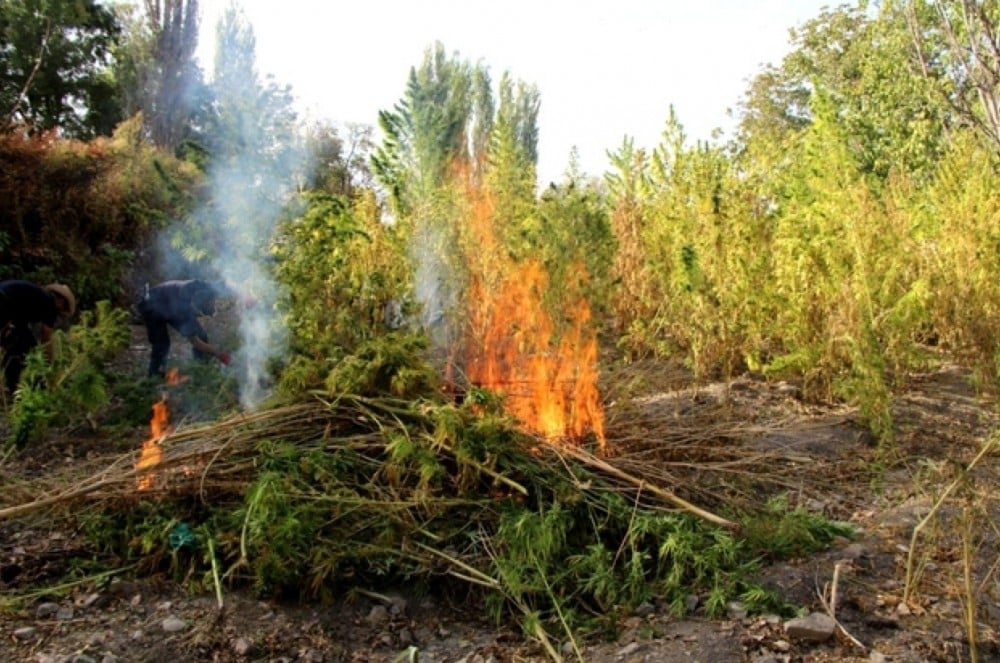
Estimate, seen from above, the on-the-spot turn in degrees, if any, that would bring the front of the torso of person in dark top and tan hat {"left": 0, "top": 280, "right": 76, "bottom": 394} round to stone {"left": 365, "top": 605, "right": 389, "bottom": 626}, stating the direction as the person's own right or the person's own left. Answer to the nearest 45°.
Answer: approximately 90° to the person's own right

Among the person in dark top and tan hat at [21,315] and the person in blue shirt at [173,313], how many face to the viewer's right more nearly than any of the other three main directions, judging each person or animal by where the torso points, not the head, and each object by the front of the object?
2

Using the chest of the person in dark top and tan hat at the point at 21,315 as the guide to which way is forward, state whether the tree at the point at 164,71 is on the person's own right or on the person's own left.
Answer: on the person's own left

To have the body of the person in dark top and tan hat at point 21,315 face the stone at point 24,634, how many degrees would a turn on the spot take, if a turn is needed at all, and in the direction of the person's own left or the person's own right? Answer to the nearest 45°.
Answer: approximately 90° to the person's own right

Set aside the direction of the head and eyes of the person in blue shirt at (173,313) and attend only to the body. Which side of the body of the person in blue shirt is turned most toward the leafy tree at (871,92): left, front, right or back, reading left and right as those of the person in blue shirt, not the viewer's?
front

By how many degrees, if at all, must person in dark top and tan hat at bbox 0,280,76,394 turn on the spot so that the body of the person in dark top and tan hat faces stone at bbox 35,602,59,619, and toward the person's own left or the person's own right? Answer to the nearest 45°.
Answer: approximately 90° to the person's own right

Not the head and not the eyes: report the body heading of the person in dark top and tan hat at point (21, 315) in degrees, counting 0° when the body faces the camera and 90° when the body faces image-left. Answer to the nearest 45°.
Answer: approximately 270°

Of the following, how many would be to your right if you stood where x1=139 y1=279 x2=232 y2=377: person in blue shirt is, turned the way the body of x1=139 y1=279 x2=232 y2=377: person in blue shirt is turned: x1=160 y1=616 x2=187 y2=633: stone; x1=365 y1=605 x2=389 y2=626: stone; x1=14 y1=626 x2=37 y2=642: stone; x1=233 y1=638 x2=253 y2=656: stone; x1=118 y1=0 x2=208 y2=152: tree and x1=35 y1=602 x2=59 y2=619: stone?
5

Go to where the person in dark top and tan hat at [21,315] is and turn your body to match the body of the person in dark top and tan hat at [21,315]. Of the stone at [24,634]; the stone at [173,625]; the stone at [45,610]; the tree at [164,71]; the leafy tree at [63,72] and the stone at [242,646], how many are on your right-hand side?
4

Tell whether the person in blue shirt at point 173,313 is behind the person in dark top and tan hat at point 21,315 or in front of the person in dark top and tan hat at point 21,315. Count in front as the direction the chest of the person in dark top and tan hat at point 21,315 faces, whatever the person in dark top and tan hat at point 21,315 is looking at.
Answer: in front

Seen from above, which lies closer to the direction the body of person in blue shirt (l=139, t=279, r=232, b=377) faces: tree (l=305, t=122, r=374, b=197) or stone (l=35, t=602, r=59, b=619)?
the tree

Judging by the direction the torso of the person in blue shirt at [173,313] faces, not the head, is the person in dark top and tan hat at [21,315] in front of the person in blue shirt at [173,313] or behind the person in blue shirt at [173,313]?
behind

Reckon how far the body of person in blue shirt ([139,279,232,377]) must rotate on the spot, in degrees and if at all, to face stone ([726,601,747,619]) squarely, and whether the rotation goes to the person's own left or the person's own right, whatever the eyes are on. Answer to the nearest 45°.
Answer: approximately 90° to the person's own right

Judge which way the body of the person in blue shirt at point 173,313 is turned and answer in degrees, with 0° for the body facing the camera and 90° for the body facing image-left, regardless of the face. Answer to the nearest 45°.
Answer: approximately 270°
